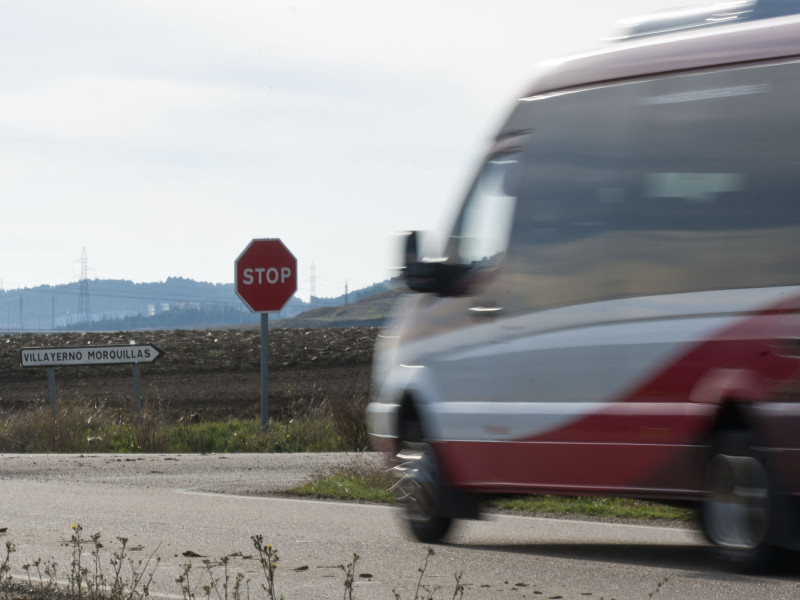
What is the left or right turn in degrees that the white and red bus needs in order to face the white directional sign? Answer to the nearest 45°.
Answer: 0° — it already faces it

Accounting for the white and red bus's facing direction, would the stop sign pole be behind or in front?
in front

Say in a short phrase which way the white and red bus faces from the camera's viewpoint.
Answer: facing away from the viewer and to the left of the viewer

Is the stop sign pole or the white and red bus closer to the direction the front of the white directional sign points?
the white and red bus

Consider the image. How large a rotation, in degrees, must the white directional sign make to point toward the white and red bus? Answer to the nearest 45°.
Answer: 0° — it already faces it

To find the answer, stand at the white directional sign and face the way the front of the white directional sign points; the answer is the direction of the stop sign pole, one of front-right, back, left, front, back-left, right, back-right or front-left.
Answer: front-left

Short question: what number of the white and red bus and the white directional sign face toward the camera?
1
